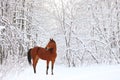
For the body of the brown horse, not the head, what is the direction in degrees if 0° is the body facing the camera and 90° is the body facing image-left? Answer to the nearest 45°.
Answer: approximately 315°
